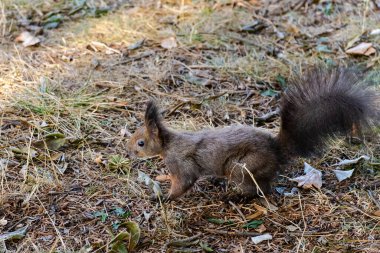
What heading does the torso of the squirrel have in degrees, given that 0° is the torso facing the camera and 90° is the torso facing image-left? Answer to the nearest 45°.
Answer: approximately 90°

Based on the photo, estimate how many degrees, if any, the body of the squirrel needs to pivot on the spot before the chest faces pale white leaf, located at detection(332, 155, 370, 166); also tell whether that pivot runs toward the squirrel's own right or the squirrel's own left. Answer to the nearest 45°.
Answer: approximately 135° to the squirrel's own right

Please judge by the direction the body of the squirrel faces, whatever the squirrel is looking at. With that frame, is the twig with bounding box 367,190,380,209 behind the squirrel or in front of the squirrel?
behind

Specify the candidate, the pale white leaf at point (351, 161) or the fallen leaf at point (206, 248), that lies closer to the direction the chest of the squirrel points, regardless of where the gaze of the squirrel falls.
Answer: the fallen leaf

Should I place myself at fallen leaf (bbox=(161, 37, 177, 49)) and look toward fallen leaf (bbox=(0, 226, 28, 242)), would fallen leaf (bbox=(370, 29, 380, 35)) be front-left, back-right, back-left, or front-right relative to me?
back-left
